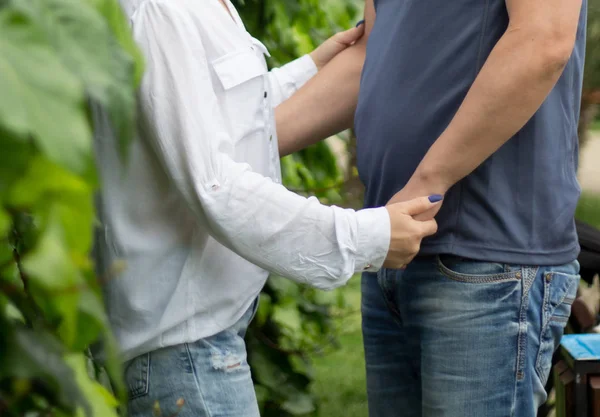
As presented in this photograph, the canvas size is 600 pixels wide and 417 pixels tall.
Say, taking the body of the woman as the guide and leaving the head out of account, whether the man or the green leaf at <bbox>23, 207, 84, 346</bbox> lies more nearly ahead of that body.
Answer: the man

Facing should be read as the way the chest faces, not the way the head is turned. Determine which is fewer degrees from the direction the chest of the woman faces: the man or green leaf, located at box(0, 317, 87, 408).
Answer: the man

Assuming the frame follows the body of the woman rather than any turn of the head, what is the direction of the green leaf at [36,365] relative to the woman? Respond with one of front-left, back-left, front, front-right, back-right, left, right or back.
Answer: right

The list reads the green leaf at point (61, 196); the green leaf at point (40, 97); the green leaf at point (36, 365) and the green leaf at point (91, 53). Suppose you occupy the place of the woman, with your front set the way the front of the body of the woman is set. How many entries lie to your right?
4

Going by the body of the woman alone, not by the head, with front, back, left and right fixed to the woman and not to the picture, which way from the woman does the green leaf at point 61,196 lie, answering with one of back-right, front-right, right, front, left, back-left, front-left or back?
right

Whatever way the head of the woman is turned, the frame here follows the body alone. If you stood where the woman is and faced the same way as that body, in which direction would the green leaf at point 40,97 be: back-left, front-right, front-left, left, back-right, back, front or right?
right

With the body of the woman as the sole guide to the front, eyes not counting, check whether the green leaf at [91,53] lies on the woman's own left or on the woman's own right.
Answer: on the woman's own right

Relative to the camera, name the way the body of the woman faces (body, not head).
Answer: to the viewer's right

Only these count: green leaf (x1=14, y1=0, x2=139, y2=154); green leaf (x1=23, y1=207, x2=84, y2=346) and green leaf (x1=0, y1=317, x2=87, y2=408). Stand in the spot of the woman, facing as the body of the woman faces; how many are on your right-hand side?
3

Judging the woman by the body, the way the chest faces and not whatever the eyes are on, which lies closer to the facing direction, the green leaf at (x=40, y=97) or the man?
the man

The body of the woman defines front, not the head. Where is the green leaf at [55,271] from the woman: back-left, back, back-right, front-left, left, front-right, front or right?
right
